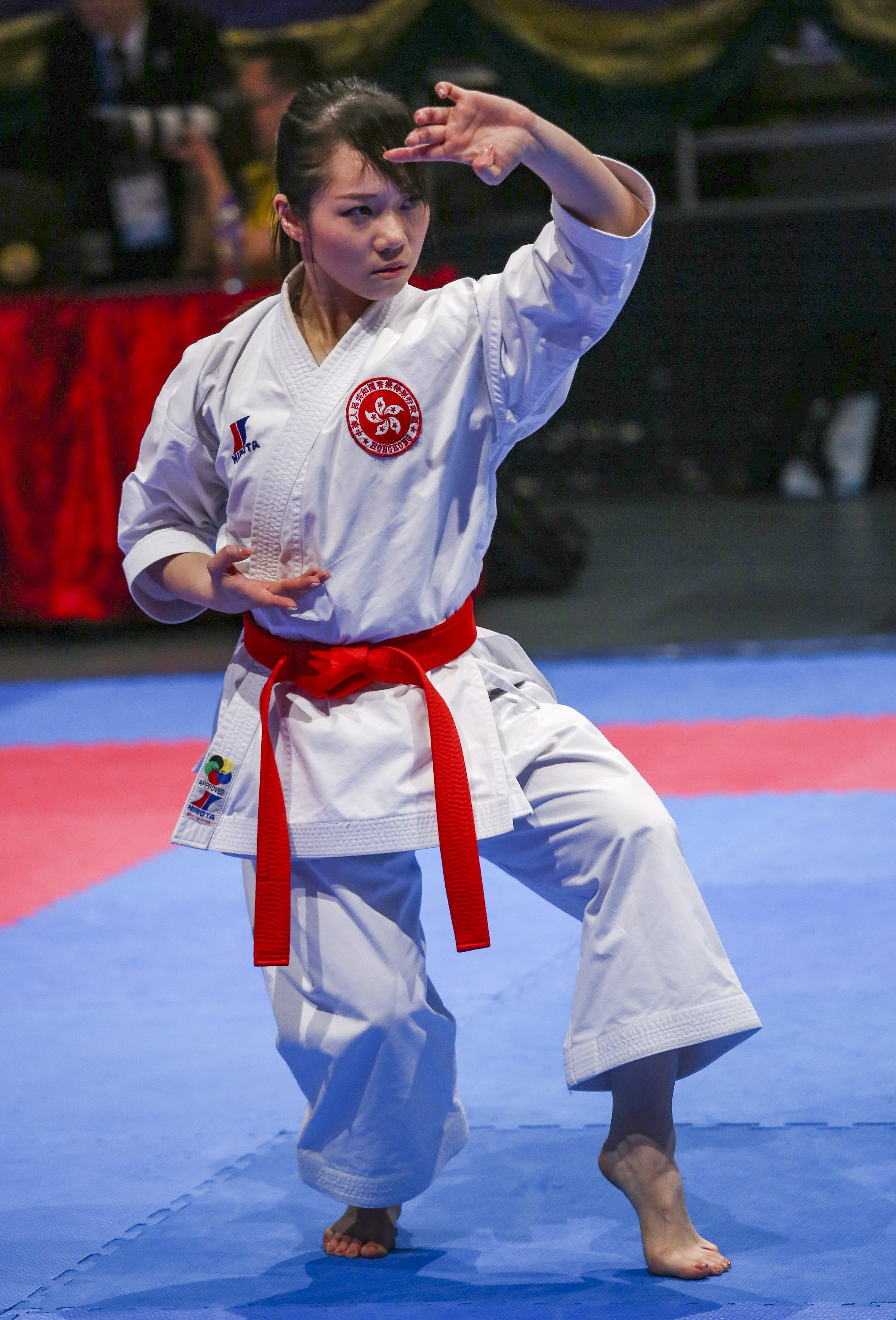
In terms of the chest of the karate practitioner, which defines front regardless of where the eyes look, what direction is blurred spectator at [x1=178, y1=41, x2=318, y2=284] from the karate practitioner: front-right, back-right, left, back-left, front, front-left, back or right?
back

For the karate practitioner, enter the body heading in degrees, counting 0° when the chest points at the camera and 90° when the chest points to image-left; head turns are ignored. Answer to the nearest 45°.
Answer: approximately 0°

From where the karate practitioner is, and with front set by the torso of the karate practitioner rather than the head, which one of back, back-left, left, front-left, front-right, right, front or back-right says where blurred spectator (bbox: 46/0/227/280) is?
back

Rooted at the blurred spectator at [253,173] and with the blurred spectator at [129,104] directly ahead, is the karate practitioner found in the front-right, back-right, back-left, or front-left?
back-left
